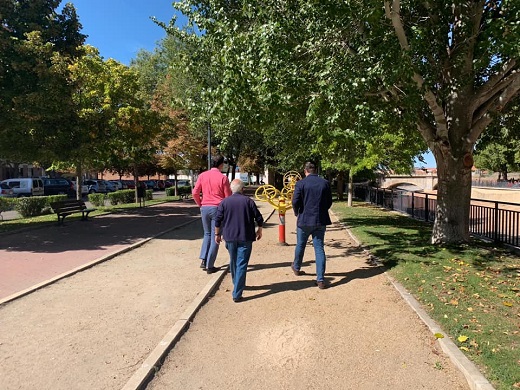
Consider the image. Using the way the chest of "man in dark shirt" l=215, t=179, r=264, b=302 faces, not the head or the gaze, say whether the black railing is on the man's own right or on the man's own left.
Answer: on the man's own right

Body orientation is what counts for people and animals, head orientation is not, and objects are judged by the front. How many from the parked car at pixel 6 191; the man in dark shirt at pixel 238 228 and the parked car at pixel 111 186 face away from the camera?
1

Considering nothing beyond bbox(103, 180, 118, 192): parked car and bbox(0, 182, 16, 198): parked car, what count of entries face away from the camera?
0

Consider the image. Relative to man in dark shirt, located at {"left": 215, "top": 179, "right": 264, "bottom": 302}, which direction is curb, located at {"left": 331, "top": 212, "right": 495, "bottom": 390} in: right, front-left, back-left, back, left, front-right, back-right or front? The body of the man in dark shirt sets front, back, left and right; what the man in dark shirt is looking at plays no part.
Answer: back-right

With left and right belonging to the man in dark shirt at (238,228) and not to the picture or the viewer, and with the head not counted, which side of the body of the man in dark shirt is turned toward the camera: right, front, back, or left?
back

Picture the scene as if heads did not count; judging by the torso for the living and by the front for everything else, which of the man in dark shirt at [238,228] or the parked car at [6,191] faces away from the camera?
the man in dark shirt

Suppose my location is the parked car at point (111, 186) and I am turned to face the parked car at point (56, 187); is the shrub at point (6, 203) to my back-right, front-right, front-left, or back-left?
front-left

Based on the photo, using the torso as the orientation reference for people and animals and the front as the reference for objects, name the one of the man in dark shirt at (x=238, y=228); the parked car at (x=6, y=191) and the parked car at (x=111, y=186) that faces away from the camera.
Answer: the man in dark shirt
